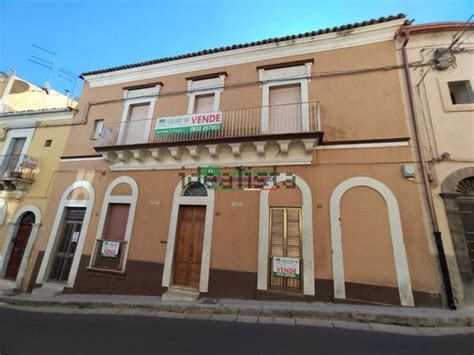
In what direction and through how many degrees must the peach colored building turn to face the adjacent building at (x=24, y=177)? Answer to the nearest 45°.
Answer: approximately 90° to its right

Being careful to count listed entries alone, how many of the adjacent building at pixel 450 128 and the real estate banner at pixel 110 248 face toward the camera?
2

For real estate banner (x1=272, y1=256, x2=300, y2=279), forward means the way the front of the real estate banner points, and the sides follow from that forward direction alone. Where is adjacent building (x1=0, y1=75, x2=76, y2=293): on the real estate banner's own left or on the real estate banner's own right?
on the real estate banner's own right

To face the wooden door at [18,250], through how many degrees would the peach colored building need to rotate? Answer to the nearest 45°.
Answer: approximately 90° to its right
